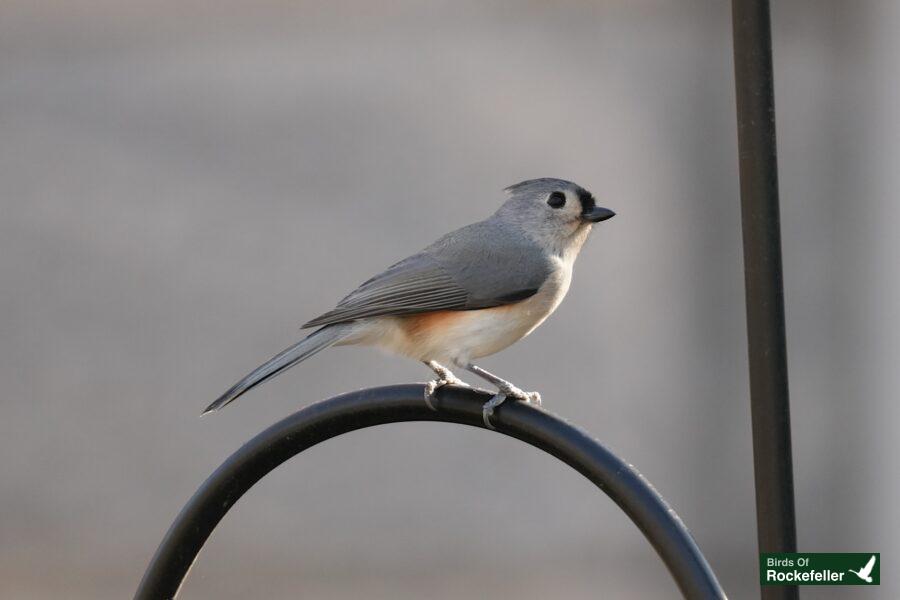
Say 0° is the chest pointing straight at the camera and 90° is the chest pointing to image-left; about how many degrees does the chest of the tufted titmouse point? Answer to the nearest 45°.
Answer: approximately 270°
